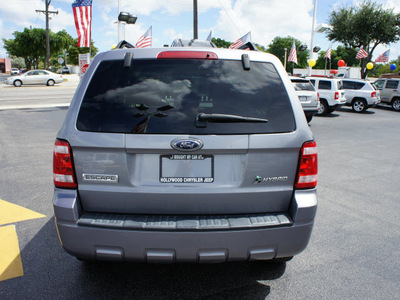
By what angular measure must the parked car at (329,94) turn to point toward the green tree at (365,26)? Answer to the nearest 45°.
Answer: approximately 45° to its right

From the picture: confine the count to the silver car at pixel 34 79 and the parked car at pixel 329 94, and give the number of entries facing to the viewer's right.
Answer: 0

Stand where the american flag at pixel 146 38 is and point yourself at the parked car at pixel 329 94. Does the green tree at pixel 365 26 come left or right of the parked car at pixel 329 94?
left

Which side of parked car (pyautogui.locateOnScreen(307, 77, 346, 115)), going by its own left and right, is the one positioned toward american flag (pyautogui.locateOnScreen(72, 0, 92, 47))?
front

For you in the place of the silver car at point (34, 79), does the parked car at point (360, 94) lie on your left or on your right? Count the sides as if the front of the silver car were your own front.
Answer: on your left

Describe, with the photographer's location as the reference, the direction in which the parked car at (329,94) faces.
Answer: facing away from the viewer and to the left of the viewer

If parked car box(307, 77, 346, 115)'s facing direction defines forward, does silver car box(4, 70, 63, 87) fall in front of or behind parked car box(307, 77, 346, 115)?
in front

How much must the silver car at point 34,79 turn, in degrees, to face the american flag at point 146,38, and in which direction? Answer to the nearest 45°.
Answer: approximately 90° to its left

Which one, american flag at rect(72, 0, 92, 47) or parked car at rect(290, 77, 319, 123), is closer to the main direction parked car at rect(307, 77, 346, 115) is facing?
the american flag

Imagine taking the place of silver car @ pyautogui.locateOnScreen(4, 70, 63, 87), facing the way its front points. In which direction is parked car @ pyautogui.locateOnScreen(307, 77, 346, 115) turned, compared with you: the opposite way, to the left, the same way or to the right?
to the right

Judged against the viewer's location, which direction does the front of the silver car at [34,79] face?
facing to the left of the viewer
